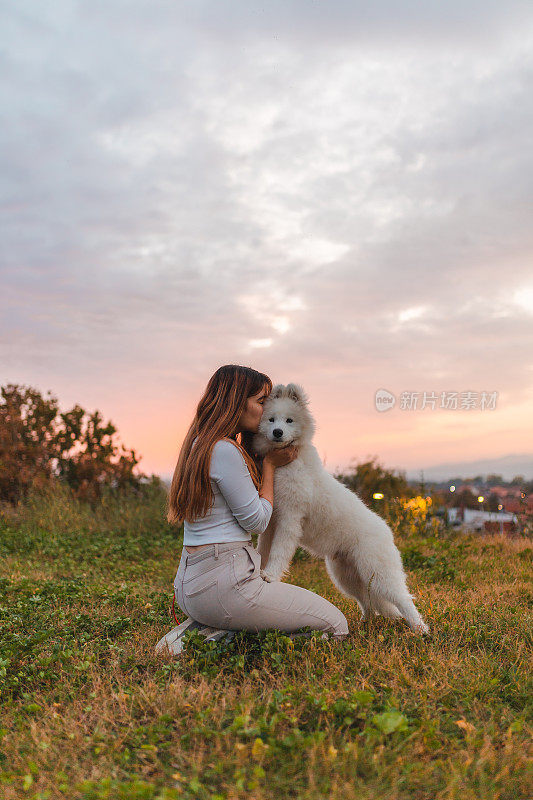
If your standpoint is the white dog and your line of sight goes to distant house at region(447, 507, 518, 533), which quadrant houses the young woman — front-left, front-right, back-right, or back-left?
back-left

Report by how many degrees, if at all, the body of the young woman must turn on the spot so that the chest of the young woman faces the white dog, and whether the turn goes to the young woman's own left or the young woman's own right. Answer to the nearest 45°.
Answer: approximately 45° to the young woman's own left

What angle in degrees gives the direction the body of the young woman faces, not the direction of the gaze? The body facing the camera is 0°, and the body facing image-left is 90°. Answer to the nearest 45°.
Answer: approximately 270°

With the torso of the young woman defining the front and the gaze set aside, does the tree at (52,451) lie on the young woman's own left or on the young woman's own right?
on the young woman's own left

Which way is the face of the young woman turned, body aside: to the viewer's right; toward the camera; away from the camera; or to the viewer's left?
to the viewer's right

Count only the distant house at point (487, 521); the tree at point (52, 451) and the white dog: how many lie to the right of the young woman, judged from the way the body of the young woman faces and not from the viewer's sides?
0

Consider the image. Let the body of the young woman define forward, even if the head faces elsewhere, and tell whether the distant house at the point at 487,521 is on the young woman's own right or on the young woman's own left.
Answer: on the young woman's own left

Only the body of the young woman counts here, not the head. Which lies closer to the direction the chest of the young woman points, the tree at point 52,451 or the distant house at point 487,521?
the distant house

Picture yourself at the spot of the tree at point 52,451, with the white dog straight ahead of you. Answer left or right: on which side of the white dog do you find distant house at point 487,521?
left

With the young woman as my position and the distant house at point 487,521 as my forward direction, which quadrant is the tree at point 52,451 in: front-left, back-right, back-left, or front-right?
front-left
